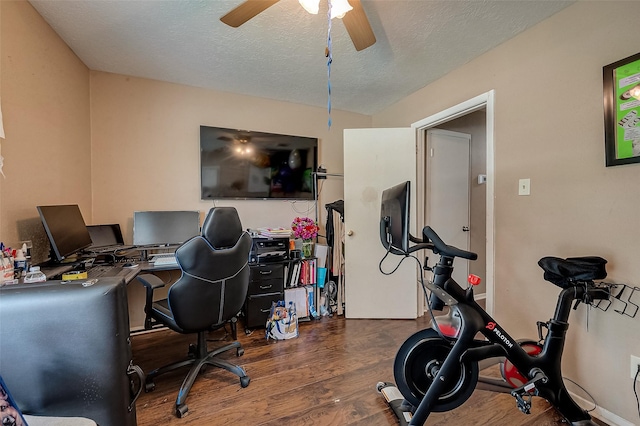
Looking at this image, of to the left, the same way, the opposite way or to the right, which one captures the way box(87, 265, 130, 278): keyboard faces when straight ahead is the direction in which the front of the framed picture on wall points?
the opposite way

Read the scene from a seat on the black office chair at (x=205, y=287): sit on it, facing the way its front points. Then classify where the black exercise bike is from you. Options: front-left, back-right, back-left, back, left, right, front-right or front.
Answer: back

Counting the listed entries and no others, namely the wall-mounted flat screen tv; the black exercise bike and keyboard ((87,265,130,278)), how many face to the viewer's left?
1

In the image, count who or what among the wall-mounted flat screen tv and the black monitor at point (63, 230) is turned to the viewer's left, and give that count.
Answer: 0

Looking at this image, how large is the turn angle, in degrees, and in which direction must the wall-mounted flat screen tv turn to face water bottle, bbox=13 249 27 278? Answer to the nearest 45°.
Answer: approximately 90° to its right

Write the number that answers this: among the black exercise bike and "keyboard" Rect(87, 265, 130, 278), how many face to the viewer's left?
1

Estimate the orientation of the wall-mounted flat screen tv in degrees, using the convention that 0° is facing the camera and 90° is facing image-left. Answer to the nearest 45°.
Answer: approximately 315°

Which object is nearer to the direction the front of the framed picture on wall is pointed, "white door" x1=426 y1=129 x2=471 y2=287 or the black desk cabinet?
the black desk cabinet

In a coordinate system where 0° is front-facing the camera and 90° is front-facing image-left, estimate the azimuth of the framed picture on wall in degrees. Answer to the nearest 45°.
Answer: approximately 45°

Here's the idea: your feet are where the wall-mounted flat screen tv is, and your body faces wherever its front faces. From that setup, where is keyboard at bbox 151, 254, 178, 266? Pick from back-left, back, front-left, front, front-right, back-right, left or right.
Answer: right

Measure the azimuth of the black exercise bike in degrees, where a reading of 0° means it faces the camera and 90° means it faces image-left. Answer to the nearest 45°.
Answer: approximately 90°
